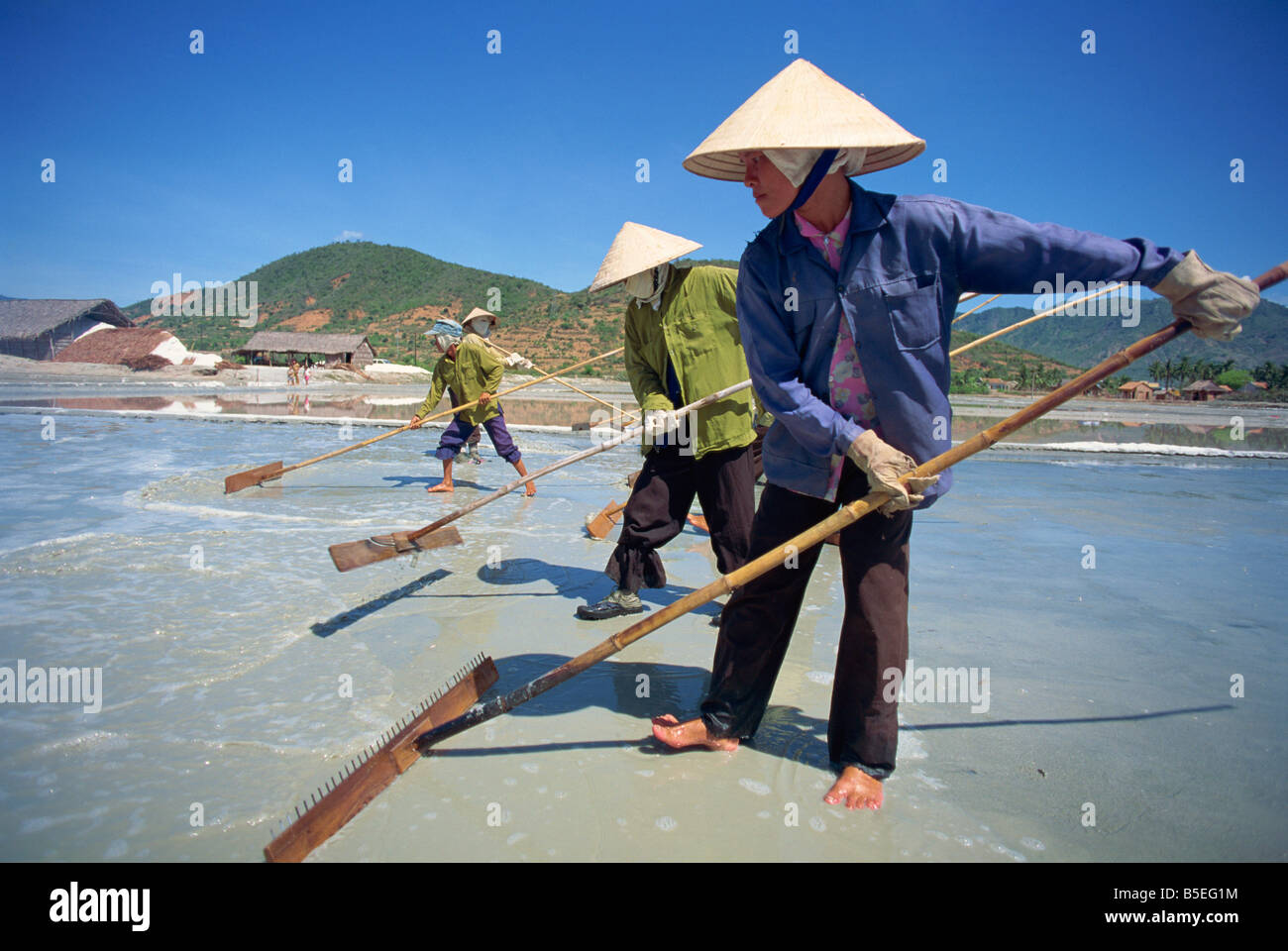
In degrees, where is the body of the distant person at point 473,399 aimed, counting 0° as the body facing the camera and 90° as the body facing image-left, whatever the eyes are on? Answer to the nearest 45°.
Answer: approximately 45°

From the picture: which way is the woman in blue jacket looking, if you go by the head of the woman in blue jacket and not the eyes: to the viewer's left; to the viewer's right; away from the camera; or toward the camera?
to the viewer's left

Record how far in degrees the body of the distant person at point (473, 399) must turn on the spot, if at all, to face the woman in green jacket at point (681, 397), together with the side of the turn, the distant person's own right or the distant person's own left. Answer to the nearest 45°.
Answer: approximately 45° to the distant person's own left

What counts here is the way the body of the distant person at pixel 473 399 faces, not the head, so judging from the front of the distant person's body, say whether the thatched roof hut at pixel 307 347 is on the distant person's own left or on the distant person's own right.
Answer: on the distant person's own right

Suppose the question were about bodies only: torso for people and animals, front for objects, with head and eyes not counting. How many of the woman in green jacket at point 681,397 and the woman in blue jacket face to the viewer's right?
0

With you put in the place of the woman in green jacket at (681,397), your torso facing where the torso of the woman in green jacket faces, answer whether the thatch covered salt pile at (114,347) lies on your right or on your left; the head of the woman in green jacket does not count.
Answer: on your right

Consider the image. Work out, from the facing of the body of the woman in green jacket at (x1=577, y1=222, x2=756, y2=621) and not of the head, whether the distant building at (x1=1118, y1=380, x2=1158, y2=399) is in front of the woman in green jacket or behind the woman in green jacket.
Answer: behind

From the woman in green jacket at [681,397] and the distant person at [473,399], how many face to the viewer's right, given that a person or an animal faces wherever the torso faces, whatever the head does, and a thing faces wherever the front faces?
0
